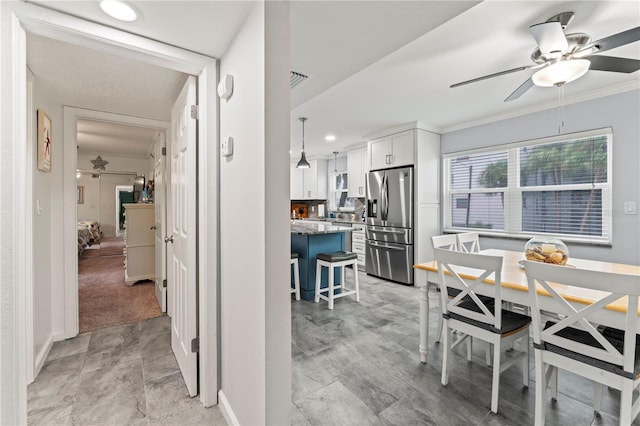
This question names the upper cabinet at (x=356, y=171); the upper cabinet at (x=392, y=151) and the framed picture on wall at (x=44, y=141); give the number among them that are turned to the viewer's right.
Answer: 1

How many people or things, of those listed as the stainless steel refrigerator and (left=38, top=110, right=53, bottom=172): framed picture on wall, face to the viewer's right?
1

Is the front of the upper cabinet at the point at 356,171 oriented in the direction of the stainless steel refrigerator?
no

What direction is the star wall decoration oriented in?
toward the camera

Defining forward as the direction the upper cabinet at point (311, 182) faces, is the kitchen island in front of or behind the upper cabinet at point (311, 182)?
in front

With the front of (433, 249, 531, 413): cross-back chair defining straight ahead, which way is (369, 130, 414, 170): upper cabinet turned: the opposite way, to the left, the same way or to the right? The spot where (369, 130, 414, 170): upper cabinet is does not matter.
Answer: the opposite way

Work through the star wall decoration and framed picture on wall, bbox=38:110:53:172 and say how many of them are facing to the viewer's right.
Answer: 1

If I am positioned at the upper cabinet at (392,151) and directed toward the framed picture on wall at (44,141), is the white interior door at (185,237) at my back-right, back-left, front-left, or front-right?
front-left

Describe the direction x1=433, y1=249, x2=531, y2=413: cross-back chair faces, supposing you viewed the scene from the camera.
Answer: facing away from the viewer and to the right of the viewer

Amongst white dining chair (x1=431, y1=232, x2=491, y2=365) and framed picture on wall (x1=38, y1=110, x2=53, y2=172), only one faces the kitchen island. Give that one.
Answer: the framed picture on wall

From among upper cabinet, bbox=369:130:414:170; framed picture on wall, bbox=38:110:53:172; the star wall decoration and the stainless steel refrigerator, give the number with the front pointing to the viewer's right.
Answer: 1

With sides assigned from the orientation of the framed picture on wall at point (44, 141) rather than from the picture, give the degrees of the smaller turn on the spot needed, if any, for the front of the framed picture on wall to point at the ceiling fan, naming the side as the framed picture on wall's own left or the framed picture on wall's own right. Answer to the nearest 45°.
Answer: approximately 45° to the framed picture on wall's own right

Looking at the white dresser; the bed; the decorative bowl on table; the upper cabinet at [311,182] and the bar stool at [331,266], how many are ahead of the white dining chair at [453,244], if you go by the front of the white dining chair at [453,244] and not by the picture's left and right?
1

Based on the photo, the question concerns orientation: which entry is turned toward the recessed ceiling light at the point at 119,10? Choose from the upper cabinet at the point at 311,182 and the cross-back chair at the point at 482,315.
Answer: the upper cabinet

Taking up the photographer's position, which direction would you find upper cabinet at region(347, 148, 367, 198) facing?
facing the viewer and to the left of the viewer

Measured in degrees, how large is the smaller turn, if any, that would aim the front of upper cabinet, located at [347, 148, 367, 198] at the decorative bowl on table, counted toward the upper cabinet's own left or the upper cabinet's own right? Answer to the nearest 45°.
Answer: approximately 45° to the upper cabinet's own left

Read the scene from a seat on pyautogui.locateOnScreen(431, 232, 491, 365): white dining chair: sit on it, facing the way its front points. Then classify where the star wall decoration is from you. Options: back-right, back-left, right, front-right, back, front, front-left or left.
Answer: back-right

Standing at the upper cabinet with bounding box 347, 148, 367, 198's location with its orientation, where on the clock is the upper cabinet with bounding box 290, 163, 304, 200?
the upper cabinet with bounding box 290, 163, 304, 200 is roughly at 3 o'clock from the upper cabinet with bounding box 347, 148, 367, 198.

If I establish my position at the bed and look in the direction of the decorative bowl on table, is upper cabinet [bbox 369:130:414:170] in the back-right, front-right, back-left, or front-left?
front-left

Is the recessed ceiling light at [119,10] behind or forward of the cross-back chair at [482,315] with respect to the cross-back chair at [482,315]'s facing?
behind

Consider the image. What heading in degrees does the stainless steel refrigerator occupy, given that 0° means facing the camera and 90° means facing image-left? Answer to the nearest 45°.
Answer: approximately 45°

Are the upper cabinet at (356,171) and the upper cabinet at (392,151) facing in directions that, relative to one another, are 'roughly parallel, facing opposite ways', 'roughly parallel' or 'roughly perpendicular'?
roughly parallel

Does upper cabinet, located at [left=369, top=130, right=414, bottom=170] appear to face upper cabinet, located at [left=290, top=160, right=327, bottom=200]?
no
